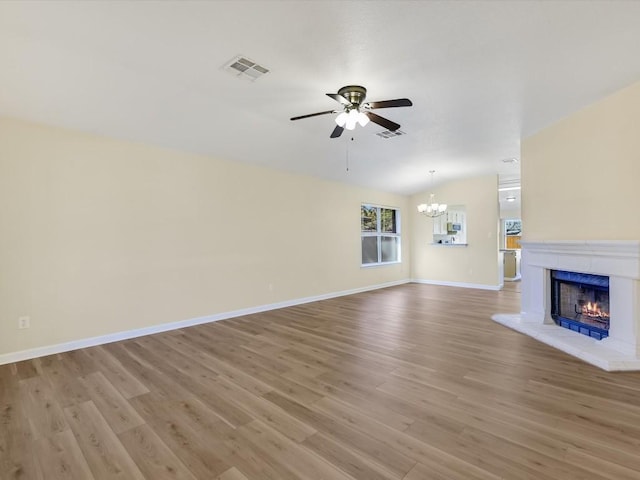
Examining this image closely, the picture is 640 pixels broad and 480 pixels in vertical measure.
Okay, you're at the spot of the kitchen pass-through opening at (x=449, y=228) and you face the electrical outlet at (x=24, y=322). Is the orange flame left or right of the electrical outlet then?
left

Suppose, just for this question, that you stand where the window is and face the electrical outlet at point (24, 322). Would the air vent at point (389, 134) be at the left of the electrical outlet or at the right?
left

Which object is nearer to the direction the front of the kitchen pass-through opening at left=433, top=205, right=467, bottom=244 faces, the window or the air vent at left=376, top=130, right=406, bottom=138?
the air vent

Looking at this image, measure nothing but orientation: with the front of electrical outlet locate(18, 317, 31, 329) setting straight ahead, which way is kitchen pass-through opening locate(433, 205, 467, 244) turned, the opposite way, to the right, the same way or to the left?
to the right

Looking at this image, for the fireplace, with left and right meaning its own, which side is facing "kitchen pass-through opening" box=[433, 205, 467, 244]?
right

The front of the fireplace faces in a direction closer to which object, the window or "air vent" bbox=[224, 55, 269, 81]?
the air vent

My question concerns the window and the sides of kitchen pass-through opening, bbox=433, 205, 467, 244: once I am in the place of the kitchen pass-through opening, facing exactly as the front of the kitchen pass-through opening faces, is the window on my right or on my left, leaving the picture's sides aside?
on my right
